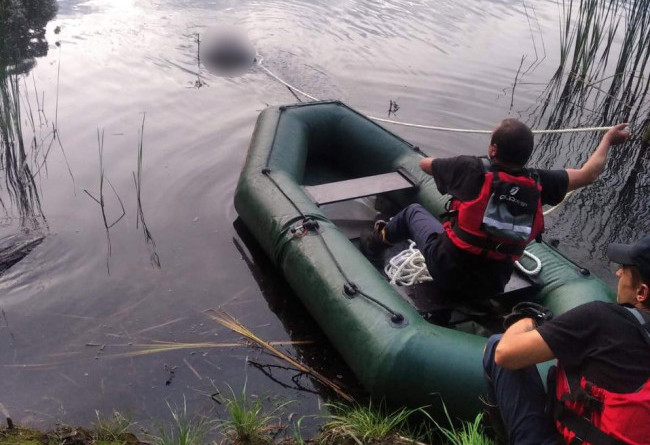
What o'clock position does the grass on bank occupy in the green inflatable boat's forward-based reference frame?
The grass on bank is roughly at 8 o'clock from the green inflatable boat.

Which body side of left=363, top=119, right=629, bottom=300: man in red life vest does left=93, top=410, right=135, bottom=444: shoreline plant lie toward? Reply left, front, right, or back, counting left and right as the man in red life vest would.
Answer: left

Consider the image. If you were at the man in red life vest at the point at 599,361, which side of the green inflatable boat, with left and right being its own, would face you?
back

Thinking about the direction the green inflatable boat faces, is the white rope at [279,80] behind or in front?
in front

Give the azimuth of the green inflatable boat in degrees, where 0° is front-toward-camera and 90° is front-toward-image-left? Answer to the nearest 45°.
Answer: approximately 135°

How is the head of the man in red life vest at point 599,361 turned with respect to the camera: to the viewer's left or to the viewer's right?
to the viewer's left

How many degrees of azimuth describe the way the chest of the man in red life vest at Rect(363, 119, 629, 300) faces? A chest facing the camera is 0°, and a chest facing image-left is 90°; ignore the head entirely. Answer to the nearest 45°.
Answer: approximately 135°

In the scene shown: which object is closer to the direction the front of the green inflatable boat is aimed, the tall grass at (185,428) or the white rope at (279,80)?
the white rope
